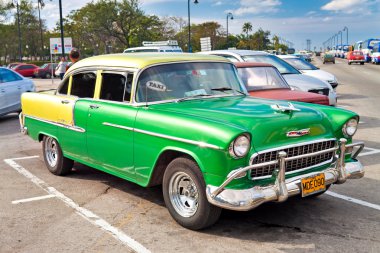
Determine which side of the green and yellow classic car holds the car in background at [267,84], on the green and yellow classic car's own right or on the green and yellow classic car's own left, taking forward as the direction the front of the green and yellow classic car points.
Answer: on the green and yellow classic car's own left

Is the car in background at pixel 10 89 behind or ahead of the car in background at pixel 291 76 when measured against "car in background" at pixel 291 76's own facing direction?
behind

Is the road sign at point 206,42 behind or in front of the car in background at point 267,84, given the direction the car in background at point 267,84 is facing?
behind

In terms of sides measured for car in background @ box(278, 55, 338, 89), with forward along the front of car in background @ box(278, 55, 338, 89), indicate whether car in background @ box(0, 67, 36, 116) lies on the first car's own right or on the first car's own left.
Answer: on the first car's own right

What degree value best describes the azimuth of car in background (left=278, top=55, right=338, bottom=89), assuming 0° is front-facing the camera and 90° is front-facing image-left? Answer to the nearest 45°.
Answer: approximately 315°

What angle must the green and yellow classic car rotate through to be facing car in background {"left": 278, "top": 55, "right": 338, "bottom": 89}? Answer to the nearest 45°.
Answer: approximately 135° to its left

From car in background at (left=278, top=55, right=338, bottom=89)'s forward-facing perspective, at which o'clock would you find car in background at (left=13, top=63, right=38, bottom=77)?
car in background at (left=13, top=63, right=38, bottom=77) is roughly at 6 o'clock from car in background at (left=278, top=55, right=338, bottom=89).
